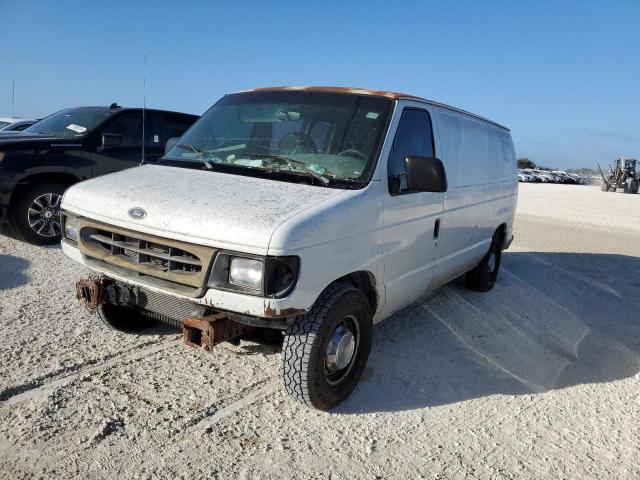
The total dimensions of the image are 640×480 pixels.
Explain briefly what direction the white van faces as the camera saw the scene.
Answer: facing the viewer and to the left of the viewer

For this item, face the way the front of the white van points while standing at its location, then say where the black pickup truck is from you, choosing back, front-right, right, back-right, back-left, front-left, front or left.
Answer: right

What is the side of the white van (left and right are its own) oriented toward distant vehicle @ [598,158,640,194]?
back

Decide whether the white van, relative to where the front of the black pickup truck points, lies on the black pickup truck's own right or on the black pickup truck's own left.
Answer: on the black pickup truck's own left

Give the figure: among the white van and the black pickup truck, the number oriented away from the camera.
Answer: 0

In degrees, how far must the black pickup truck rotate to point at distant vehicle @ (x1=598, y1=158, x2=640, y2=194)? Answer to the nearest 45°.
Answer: approximately 180°
